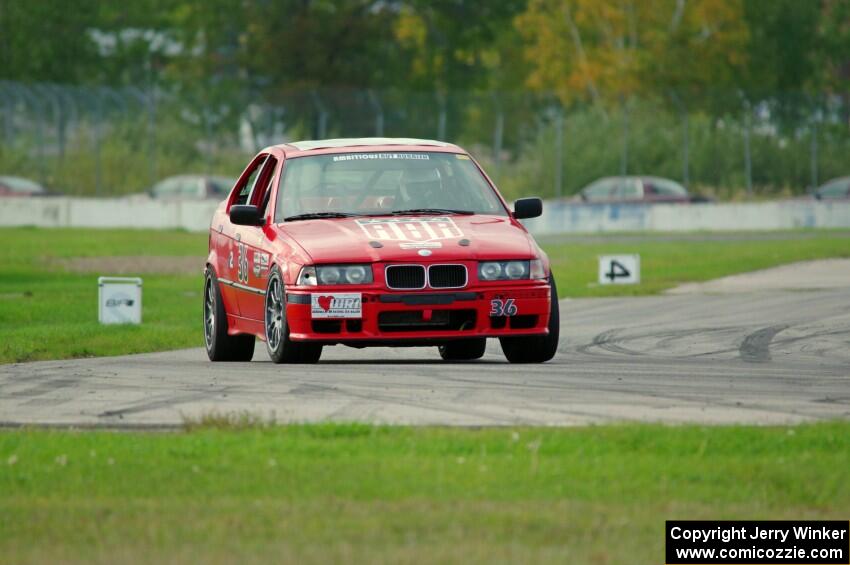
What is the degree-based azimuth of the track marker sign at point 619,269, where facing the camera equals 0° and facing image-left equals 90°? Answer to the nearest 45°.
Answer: approximately 0°

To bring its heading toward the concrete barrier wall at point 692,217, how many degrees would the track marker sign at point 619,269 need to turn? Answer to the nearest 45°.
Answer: approximately 180°

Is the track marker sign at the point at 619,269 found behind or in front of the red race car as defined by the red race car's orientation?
behind

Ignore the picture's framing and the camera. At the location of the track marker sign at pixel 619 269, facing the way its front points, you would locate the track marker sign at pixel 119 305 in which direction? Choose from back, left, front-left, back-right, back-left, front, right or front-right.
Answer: front-right

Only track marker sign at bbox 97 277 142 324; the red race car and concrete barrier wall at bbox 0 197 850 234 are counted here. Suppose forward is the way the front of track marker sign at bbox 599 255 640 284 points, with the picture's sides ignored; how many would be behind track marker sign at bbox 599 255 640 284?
1

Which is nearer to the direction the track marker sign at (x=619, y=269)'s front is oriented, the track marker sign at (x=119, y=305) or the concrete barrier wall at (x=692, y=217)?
the track marker sign

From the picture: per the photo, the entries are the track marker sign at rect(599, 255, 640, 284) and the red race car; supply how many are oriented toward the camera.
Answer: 2

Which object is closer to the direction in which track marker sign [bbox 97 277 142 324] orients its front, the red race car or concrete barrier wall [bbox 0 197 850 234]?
the red race car

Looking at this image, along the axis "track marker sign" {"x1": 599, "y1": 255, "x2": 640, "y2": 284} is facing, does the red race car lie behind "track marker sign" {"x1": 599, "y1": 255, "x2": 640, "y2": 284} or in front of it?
in front

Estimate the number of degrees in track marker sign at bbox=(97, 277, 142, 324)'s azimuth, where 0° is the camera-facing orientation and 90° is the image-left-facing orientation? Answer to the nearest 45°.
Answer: approximately 0°

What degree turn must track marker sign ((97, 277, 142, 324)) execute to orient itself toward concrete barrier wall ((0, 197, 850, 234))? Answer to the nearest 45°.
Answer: approximately 135° to its left

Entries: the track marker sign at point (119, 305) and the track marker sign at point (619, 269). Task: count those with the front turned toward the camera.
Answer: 2
